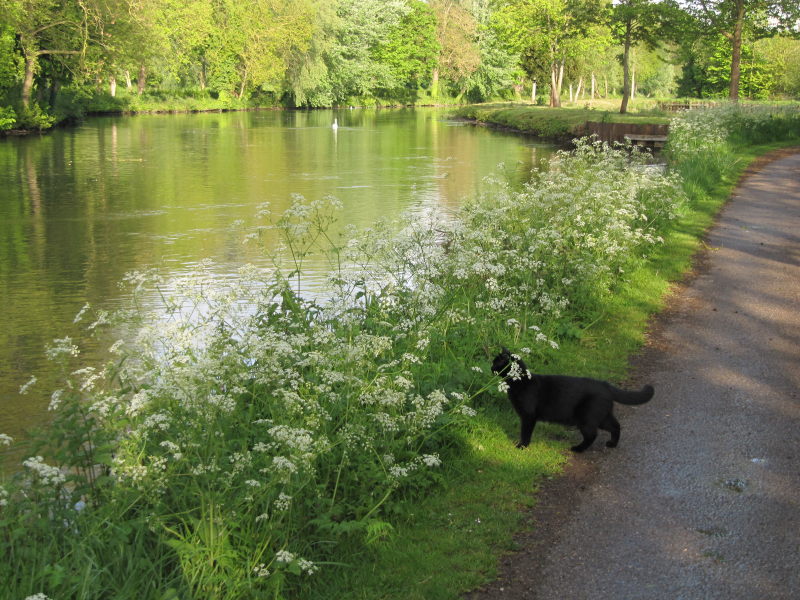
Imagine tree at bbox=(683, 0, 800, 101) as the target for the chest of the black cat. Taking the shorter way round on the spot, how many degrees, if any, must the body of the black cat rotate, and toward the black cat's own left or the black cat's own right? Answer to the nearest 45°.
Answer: approximately 90° to the black cat's own right

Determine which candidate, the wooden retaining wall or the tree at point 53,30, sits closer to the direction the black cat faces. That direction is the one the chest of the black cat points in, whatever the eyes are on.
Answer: the tree

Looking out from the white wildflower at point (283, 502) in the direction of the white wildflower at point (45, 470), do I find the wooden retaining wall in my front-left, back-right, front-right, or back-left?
back-right

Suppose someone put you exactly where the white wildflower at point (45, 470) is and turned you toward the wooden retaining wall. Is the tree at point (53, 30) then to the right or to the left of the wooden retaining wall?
left

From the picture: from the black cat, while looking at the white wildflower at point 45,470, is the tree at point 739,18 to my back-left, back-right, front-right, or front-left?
back-right

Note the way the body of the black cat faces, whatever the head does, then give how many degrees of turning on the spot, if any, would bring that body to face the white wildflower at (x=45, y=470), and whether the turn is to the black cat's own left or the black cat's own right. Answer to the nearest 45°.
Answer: approximately 45° to the black cat's own left

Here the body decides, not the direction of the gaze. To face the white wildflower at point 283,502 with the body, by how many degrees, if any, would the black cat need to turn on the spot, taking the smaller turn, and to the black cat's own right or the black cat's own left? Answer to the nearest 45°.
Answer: approximately 45° to the black cat's own left

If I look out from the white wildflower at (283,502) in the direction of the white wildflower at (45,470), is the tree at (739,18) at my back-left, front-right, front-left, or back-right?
back-right

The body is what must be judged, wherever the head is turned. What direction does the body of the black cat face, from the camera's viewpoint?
to the viewer's left

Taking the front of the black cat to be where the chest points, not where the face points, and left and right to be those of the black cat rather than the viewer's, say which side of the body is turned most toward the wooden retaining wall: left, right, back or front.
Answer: right

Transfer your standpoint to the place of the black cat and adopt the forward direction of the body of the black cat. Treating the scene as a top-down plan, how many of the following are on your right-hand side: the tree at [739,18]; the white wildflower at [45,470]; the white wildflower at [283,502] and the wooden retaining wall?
2

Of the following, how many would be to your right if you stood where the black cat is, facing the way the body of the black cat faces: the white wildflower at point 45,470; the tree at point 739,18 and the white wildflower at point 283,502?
1
